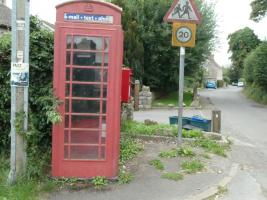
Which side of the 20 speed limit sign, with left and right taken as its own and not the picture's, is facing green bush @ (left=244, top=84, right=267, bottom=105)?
back

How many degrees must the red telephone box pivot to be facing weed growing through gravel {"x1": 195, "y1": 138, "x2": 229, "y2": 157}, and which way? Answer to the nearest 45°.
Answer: approximately 135° to its left

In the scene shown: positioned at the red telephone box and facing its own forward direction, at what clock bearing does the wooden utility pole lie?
The wooden utility pole is roughly at 3 o'clock from the red telephone box.

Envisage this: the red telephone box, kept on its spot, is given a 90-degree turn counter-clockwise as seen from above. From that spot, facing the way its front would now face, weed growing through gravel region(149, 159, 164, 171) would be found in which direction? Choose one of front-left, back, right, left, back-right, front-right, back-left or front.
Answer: front-left

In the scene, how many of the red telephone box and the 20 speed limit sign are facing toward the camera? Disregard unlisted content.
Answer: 2

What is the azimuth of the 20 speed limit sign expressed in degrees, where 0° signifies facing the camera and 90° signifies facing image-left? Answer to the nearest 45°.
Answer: approximately 0°

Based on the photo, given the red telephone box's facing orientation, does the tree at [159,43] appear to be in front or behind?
behind
